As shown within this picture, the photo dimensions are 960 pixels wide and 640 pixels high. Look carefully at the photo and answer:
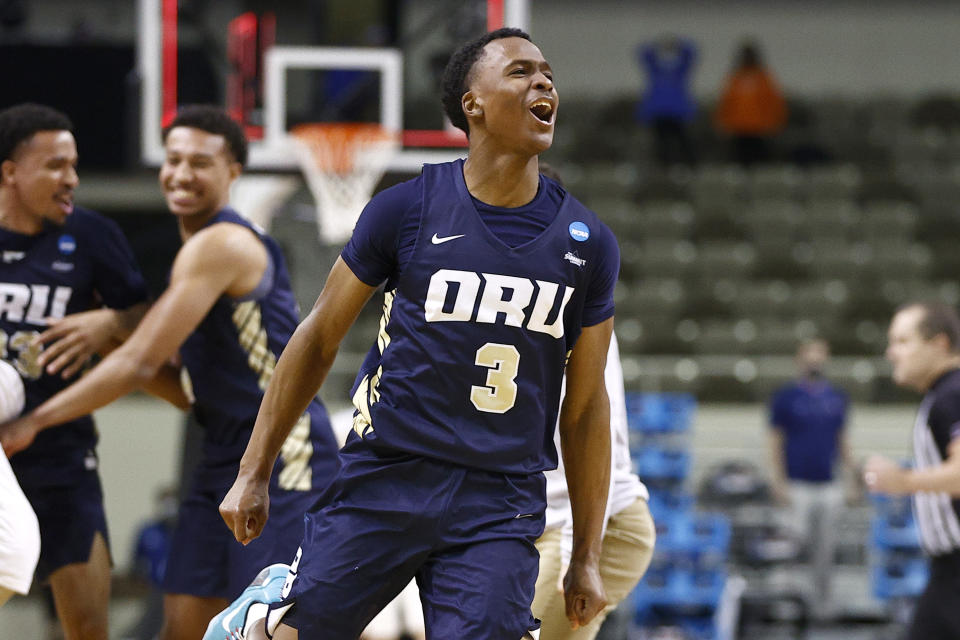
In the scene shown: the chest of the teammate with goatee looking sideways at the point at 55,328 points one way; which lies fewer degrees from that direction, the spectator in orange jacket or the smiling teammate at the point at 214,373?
the smiling teammate

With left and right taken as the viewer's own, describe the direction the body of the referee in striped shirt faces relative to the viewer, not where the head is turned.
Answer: facing to the left of the viewer

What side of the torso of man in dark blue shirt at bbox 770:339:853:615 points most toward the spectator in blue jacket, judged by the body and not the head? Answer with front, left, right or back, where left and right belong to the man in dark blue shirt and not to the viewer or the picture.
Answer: back

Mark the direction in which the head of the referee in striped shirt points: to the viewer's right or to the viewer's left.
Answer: to the viewer's left

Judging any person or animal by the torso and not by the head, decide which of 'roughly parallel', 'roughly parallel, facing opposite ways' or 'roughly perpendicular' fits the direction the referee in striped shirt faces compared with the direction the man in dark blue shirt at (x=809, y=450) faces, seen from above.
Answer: roughly perpendicular

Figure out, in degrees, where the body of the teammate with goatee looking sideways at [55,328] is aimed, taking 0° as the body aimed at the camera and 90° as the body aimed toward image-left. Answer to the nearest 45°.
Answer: approximately 0°

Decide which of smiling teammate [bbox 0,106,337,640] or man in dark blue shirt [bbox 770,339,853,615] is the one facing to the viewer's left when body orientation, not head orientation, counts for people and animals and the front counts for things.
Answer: the smiling teammate

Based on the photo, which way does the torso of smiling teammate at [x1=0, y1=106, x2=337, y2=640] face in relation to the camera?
to the viewer's left

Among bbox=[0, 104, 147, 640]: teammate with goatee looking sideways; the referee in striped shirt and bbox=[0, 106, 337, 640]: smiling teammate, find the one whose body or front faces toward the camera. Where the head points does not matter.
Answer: bbox=[0, 104, 147, 640]: teammate with goatee looking sideways

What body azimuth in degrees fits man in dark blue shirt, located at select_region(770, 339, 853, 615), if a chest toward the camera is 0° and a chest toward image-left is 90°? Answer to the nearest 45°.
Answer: approximately 0°

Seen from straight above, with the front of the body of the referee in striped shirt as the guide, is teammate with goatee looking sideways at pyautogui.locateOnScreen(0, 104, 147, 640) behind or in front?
in front

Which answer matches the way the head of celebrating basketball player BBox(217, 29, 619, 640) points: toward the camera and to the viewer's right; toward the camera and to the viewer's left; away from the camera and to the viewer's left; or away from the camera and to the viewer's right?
toward the camera and to the viewer's right
